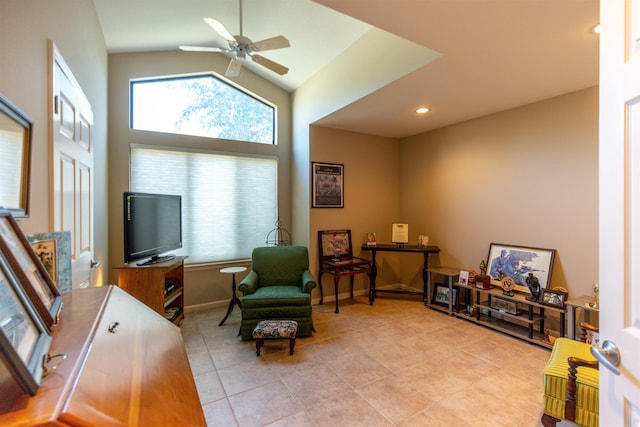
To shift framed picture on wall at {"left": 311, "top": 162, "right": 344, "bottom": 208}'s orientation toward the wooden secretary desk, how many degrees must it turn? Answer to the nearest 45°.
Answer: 0° — it already faces it

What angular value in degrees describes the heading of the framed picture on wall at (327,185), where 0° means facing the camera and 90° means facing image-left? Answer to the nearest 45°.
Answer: approximately 0°

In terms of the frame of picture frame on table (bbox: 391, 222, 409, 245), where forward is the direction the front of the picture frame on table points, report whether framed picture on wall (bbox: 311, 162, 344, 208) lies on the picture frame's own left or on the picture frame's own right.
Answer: on the picture frame's own right

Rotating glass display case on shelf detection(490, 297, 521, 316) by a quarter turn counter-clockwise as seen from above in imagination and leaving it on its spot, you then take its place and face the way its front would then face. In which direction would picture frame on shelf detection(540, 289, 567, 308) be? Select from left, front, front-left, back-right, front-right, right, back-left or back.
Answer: front

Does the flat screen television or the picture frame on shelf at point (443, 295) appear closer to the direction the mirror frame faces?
the picture frame on shelf

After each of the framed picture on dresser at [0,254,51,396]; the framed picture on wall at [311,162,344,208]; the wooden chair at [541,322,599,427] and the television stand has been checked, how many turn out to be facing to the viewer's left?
1

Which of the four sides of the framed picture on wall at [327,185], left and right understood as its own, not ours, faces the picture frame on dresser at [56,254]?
front

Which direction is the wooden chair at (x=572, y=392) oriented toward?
to the viewer's left

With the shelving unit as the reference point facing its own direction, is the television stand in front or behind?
in front

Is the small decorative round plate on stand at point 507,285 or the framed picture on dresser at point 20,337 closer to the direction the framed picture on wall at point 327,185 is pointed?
the framed picture on dresser

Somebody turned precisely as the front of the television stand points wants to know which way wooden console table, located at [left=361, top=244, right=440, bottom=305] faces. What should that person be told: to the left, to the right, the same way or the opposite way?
to the right
